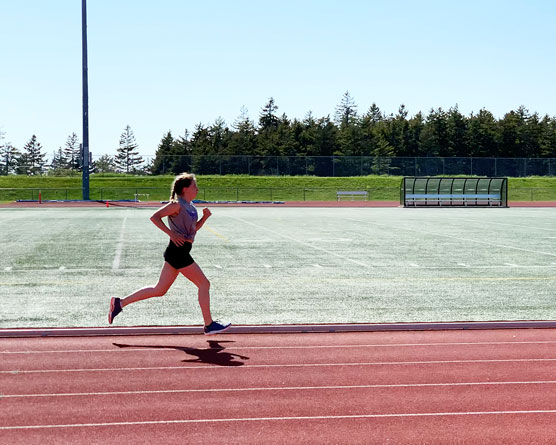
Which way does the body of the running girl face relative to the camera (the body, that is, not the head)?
to the viewer's right

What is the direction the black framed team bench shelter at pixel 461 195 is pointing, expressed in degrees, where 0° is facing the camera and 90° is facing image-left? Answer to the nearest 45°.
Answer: approximately 0°

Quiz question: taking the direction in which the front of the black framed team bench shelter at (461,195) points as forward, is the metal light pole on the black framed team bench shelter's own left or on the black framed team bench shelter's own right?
on the black framed team bench shelter's own right

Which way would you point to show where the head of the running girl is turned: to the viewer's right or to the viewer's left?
to the viewer's right

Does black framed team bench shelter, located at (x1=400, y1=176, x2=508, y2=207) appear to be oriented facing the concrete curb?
yes

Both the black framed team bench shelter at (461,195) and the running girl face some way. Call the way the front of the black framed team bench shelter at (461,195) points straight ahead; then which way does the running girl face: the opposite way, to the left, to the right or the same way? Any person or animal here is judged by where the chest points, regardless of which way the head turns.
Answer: to the left

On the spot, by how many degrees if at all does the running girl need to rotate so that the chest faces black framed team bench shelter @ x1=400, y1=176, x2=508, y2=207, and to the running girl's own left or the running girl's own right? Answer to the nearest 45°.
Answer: approximately 45° to the running girl's own left

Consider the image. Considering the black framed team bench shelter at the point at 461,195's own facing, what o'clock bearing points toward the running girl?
The running girl is roughly at 12 o'clock from the black framed team bench shelter.

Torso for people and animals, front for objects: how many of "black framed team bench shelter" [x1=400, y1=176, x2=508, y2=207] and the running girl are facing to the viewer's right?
1
